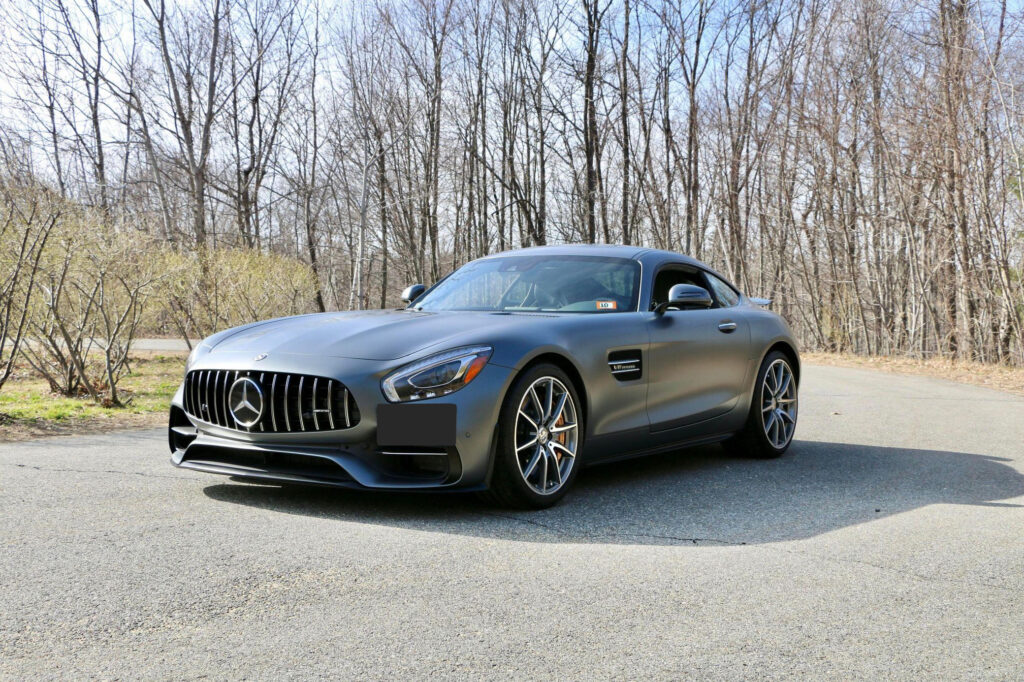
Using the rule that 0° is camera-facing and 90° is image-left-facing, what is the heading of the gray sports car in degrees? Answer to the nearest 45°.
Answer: approximately 45°
